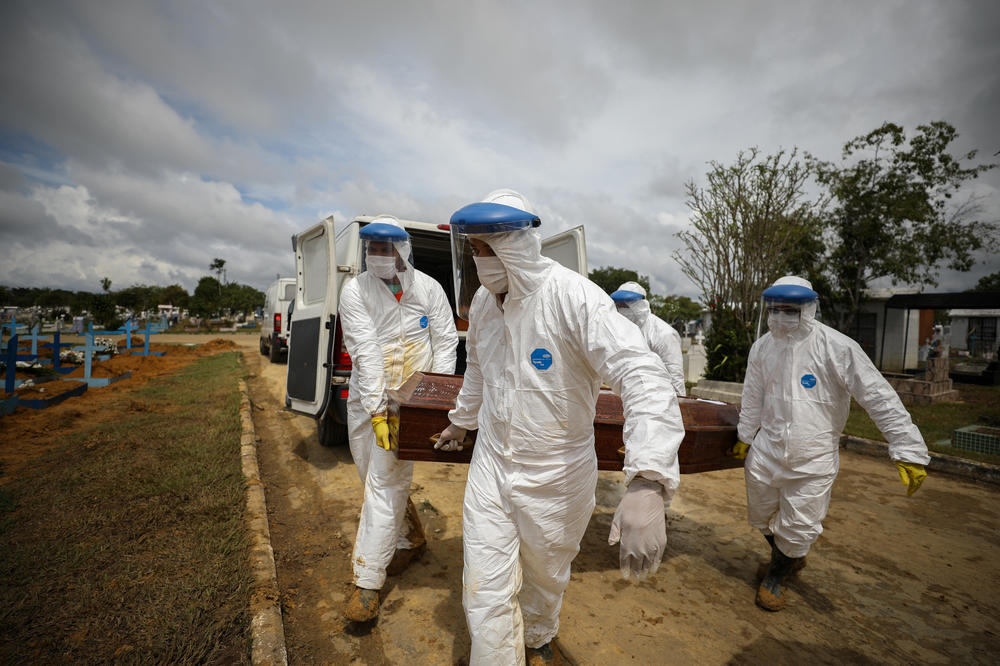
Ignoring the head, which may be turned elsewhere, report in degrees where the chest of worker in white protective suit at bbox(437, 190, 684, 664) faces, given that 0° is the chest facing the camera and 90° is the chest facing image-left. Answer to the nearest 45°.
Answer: approximately 45°

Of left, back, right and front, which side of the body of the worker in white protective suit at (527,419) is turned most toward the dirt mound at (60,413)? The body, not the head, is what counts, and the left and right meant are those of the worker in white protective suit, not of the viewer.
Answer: right

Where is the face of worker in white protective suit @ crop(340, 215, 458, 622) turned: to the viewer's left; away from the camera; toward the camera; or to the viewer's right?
toward the camera

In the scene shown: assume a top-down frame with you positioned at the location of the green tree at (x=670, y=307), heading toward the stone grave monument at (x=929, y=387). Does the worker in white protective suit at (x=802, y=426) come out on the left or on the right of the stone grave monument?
right

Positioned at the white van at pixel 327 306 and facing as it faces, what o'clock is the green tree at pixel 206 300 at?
The green tree is roughly at 11 o'clock from the white van.

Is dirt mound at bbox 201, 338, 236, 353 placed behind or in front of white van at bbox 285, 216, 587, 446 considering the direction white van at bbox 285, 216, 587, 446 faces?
in front

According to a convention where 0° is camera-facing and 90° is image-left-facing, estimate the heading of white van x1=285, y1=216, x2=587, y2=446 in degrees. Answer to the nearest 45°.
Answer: approximately 180°

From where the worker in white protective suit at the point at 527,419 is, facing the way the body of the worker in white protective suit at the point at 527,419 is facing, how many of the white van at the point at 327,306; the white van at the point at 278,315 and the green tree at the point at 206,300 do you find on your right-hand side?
3

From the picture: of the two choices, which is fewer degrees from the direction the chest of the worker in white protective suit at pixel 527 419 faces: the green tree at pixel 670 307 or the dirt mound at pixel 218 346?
the dirt mound

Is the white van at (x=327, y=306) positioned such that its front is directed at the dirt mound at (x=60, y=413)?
no

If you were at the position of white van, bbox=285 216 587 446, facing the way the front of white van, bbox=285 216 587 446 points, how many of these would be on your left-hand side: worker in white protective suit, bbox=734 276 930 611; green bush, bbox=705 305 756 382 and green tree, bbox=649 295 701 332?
0

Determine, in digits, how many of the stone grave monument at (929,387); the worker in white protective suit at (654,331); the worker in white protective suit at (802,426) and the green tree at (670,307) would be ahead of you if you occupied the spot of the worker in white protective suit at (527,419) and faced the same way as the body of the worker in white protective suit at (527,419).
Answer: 0

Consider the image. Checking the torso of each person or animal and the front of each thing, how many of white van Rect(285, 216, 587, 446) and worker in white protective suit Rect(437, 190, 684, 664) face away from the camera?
1

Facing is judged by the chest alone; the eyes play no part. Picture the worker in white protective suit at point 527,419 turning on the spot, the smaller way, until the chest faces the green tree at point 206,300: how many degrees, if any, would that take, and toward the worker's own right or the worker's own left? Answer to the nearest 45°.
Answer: approximately 90° to the worker's own right

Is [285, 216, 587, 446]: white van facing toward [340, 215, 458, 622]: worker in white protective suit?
no

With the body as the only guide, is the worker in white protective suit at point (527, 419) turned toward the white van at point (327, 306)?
no

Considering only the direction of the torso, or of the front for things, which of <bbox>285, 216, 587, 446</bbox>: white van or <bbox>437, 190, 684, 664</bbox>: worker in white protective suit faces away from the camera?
the white van
